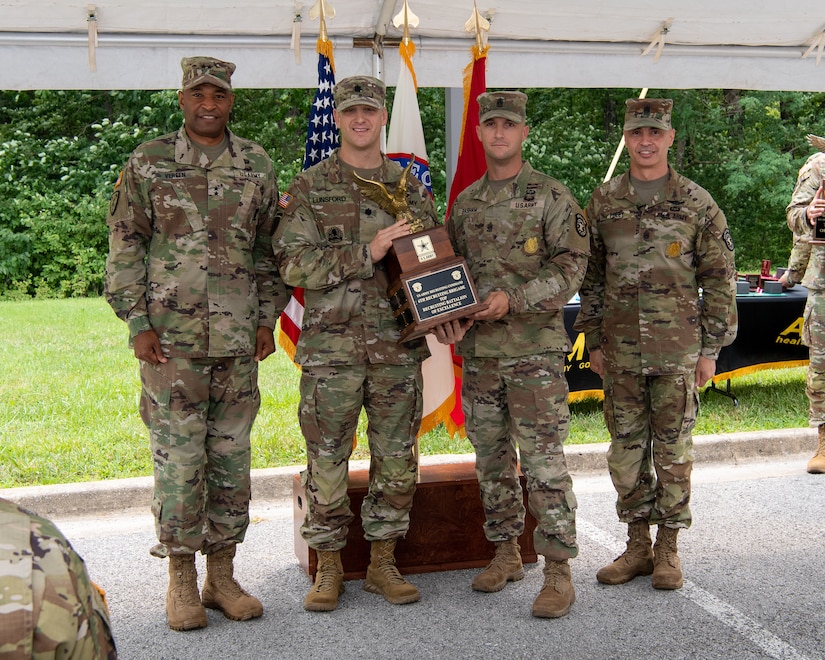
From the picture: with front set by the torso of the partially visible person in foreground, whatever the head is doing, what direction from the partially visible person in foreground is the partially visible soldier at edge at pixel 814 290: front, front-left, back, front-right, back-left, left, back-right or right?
front-right

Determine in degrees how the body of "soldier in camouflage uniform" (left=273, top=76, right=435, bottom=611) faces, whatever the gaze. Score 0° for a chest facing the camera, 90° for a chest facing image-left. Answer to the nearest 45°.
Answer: approximately 0°

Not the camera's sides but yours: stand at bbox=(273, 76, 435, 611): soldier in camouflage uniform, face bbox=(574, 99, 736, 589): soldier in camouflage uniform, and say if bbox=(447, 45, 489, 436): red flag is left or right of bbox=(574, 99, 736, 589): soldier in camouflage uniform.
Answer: left

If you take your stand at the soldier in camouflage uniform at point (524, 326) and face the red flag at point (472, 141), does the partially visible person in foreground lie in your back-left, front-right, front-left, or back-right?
back-left

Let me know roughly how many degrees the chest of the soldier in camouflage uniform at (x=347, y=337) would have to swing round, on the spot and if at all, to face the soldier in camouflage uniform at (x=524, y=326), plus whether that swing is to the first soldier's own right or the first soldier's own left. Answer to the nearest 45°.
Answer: approximately 90° to the first soldier's own left

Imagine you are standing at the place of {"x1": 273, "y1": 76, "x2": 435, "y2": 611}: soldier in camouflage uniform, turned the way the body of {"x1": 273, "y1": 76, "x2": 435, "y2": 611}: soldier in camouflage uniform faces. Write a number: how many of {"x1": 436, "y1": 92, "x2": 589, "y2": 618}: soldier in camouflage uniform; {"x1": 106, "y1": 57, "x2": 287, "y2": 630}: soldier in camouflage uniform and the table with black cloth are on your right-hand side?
1

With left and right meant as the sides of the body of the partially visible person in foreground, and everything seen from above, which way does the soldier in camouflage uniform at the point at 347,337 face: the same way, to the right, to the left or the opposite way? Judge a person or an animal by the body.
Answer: the opposite way

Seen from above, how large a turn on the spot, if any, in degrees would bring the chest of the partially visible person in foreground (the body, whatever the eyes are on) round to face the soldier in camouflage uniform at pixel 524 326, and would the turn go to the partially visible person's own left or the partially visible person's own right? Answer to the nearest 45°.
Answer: approximately 45° to the partially visible person's own right

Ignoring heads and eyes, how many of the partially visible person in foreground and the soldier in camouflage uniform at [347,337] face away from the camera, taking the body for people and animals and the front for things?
1

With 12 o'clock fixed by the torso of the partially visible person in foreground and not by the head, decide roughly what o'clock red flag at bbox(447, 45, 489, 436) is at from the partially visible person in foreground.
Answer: The red flag is roughly at 1 o'clock from the partially visible person in foreground.

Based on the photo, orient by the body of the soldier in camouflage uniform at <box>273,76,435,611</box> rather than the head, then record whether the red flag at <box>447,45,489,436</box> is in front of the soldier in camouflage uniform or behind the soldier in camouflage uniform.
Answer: behind

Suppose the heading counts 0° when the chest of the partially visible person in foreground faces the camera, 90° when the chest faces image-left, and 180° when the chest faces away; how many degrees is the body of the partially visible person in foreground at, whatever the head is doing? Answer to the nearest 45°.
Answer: approximately 180°
